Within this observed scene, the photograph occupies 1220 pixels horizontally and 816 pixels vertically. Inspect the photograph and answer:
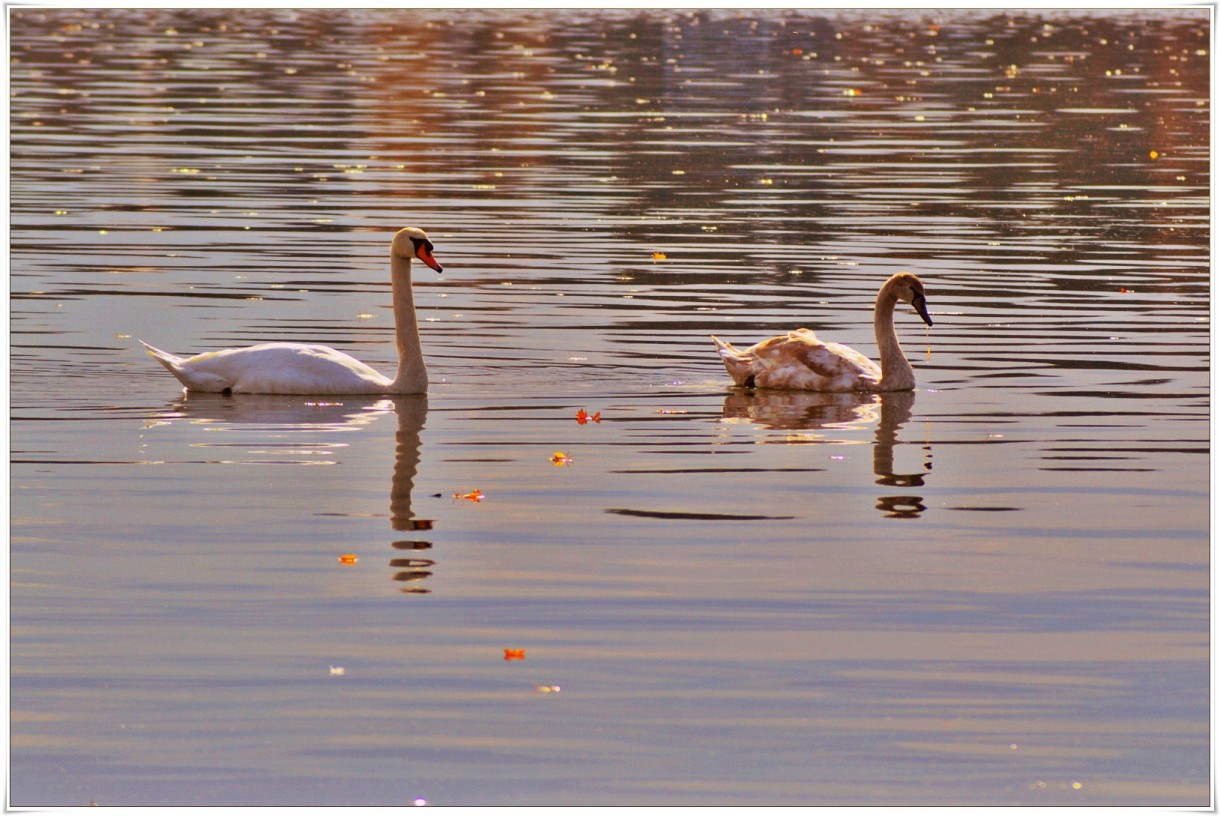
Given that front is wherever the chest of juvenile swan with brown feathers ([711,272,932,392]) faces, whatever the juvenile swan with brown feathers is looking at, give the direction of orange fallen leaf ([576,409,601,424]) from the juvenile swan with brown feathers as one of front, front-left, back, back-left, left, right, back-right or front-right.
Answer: back-right

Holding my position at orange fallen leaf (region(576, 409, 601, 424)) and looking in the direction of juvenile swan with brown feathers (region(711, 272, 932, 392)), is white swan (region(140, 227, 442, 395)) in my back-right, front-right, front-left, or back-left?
back-left

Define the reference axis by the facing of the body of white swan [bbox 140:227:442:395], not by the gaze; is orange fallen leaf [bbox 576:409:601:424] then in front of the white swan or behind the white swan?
in front

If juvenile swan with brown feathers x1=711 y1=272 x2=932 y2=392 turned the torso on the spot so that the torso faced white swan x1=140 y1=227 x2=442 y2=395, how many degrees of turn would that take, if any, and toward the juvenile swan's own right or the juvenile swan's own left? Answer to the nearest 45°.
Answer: approximately 180°

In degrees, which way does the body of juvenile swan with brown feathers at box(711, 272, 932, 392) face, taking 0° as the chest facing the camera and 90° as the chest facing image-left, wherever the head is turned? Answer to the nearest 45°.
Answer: approximately 270°

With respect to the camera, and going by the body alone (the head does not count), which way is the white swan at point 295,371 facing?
to the viewer's right

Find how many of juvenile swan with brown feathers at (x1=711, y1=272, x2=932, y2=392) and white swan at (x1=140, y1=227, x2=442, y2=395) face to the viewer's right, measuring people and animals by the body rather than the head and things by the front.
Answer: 2

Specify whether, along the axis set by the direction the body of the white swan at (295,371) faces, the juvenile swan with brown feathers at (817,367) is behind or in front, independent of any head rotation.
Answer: in front
